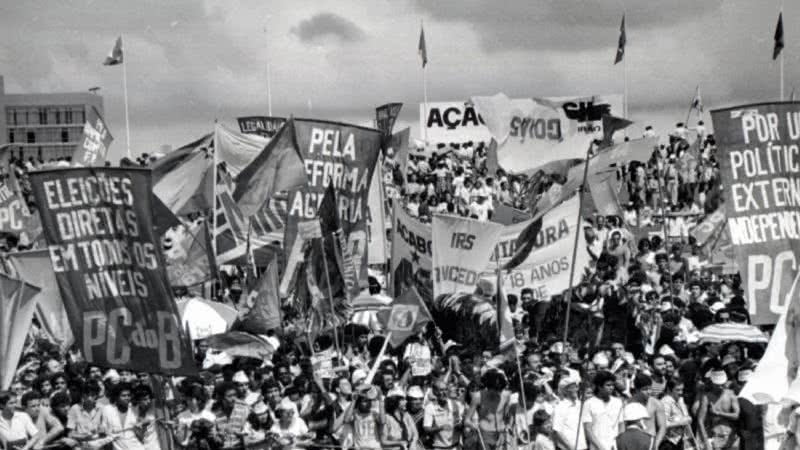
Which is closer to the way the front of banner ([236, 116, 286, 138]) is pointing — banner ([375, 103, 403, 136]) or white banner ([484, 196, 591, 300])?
the white banner

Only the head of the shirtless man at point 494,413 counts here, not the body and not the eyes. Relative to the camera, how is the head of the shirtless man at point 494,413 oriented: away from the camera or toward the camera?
away from the camera

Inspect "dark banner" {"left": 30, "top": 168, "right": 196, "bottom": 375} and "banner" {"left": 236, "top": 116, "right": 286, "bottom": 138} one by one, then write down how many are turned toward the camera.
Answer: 2
